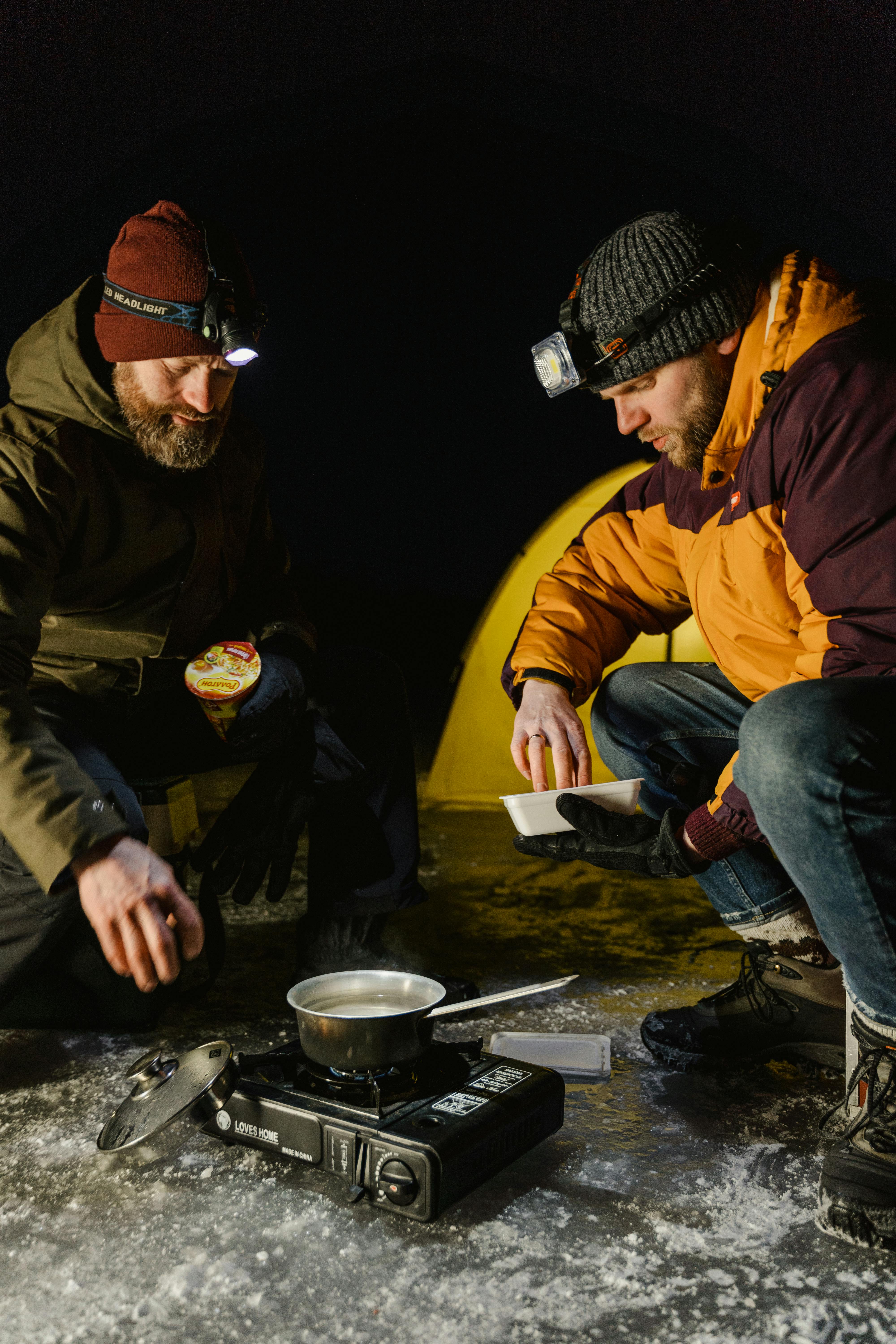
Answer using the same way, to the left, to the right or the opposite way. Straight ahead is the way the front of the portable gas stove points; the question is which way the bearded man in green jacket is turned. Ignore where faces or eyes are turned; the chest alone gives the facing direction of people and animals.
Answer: to the left

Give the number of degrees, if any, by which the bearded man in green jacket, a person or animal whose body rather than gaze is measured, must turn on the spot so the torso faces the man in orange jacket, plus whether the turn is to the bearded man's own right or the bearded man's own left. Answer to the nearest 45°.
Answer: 0° — they already face them

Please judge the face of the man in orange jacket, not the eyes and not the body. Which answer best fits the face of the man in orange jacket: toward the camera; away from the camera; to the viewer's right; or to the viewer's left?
to the viewer's left

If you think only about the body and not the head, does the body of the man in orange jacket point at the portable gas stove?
yes

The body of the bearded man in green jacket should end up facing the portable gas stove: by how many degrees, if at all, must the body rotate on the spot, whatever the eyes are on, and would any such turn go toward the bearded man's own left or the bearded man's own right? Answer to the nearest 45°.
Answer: approximately 45° to the bearded man's own right

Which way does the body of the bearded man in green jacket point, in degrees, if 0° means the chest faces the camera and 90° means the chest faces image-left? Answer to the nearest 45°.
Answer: approximately 315°

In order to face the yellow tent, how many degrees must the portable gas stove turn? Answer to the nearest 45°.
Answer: approximately 135° to its right

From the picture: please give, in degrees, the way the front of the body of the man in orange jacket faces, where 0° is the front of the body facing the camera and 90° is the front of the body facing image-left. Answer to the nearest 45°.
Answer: approximately 45°

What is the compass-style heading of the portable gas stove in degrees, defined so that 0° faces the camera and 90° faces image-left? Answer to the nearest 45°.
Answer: approximately 45°

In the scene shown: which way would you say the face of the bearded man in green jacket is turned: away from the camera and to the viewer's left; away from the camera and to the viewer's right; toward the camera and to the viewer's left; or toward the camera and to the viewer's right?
toward the camera and to the viewer's right
